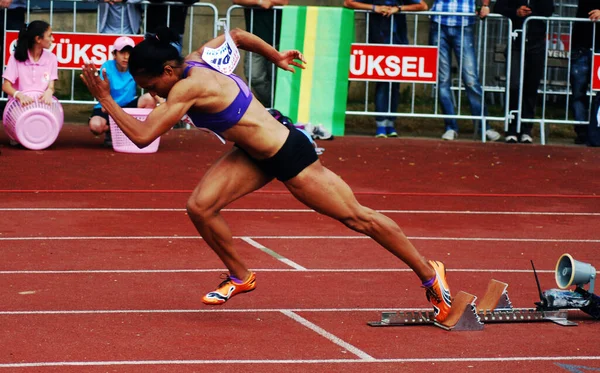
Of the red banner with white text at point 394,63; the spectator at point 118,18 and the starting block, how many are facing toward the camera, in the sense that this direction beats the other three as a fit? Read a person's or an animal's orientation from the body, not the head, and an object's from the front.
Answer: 2

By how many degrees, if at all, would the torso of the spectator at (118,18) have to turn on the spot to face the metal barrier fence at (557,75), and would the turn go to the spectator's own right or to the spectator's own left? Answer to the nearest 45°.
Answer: approximately 90° to the spectator's own left

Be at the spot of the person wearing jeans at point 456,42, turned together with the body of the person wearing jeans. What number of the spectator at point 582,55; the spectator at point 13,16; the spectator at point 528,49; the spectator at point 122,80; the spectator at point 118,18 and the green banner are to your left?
2

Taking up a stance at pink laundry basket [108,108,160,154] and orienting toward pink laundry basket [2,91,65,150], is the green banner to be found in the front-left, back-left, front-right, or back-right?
back-right

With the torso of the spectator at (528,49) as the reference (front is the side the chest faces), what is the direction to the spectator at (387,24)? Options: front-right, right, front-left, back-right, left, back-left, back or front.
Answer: right

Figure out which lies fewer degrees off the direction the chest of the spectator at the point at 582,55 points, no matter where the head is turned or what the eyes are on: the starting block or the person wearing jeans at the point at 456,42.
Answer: the starting block

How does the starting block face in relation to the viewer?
to the viewer's left

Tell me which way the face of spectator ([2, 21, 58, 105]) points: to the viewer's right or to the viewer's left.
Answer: to the viewer's right

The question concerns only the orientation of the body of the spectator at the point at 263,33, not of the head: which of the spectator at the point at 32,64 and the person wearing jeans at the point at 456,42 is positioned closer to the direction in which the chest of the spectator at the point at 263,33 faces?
the spectator

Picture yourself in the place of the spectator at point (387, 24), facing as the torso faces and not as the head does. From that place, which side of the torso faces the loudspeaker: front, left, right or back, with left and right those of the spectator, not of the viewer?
front

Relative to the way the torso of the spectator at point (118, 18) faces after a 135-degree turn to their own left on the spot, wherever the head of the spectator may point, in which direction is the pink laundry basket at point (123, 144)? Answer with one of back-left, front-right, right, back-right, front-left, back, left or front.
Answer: back-right

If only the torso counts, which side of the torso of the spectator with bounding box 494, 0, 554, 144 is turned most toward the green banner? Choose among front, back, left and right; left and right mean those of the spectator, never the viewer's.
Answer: right

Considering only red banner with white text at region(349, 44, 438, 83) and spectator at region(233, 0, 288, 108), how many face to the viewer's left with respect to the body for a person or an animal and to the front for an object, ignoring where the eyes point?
0
